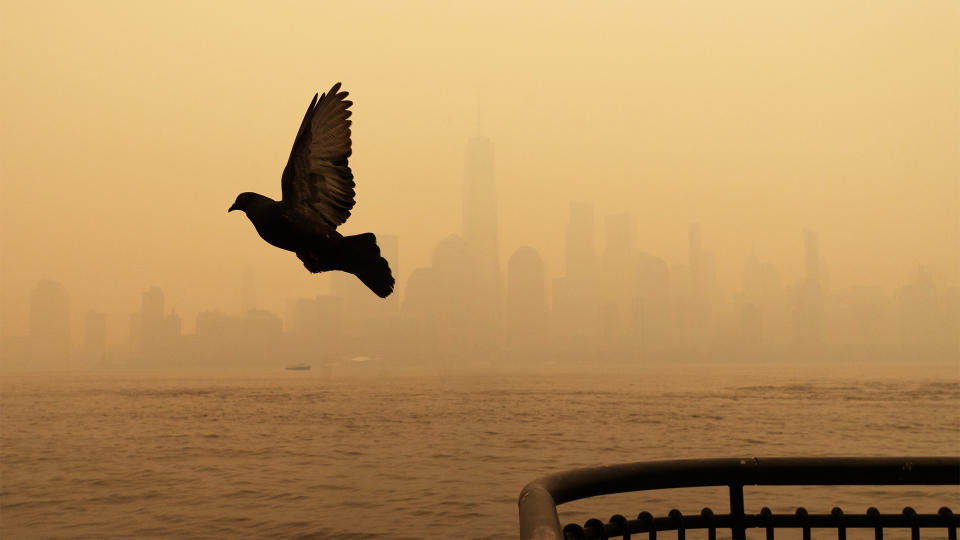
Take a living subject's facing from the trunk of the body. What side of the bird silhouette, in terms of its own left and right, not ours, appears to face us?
left

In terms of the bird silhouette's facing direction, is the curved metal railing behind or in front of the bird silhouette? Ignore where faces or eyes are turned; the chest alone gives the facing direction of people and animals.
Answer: behind
